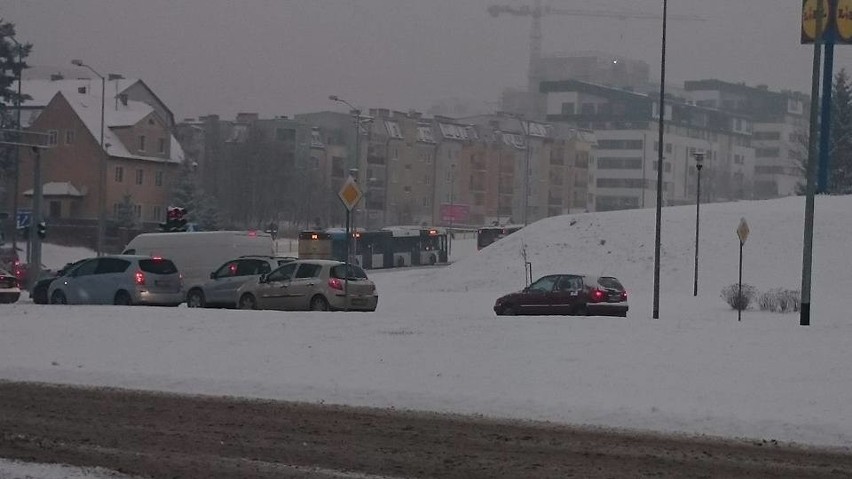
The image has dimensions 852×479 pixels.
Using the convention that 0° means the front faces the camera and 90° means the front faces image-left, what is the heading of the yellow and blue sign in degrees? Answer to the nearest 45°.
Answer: approximately 0°

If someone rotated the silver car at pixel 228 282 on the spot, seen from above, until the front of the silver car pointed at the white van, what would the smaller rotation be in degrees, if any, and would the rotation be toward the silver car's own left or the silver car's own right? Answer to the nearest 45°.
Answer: approximately 45° to the silver car's own right

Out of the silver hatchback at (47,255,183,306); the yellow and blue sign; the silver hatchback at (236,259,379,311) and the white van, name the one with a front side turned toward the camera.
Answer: the yellow and blue sign

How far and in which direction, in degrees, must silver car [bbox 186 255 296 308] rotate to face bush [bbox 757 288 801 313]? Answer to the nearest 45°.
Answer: approximately 135° to its right

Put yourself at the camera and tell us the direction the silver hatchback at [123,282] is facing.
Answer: facing away from the viewer and to the left of the viewer

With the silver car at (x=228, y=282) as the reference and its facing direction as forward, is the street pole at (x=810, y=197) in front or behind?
behind

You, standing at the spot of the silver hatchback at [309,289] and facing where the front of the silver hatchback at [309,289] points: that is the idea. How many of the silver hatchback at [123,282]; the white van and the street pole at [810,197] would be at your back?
1

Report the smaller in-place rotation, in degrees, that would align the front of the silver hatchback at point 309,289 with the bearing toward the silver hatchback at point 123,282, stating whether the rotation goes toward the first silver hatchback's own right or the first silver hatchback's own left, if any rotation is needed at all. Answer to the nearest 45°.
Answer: approximately 45° to the first silver hatchback's own left

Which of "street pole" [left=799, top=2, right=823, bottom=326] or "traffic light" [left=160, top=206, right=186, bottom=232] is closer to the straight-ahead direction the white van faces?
the traffic light

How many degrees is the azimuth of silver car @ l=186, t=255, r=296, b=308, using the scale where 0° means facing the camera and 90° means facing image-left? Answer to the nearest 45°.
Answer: approximately 135°

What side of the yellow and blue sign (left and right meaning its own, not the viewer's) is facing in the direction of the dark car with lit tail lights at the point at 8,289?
right
